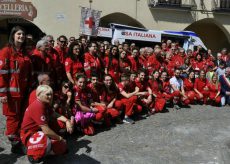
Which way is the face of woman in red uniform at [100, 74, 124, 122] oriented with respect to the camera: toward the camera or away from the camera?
toward the camera

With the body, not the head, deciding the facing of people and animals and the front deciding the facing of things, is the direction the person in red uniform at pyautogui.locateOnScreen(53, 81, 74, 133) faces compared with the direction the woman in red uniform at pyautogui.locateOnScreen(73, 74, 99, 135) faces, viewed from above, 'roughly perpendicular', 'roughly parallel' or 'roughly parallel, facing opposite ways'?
roughly parallel

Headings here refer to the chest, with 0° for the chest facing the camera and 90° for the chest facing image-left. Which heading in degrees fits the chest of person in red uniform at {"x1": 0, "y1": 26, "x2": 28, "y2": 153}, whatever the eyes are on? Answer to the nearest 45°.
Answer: approximately 315°

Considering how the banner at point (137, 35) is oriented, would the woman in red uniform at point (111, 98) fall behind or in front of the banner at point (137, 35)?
in front

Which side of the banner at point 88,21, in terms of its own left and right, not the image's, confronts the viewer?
front

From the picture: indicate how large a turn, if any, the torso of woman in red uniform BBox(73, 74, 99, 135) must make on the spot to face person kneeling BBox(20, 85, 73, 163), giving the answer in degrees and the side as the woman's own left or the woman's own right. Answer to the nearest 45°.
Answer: approximately 45° to the woman's own right

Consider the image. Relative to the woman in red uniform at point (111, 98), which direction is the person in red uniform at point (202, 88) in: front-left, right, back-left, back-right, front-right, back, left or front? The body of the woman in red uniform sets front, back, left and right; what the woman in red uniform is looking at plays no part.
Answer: left

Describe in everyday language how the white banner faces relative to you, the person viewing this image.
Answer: facing the viewer

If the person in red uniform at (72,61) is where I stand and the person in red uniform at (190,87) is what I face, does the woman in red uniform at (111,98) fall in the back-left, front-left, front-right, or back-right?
front-right

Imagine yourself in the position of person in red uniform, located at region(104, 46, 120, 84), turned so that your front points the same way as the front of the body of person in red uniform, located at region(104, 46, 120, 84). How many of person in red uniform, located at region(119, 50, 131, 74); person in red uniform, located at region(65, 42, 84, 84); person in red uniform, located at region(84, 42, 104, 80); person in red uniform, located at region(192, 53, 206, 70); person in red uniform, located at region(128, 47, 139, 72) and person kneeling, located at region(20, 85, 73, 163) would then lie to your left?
3

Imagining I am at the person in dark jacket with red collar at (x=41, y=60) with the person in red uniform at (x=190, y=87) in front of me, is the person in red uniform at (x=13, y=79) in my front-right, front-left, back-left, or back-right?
back-right

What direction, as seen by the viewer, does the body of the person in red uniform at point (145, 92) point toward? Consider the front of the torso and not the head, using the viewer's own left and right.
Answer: facing the viewer and to the right of the viewer

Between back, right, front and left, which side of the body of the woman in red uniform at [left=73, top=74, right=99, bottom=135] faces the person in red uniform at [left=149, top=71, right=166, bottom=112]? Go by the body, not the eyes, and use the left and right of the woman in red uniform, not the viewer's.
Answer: left

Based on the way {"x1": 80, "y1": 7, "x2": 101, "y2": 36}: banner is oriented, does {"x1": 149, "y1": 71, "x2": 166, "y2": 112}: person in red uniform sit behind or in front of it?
in front

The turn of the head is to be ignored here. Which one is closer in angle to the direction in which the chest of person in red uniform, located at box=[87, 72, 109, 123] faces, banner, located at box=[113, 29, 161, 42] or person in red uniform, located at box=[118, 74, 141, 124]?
the person in red uniform

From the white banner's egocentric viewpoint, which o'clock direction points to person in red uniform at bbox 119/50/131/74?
The person in red uniform is roughly at 12 o'clock from the white banner.

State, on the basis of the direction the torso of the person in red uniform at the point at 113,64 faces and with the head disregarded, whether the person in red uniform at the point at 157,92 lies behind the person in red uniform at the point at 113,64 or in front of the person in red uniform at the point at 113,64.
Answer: in front

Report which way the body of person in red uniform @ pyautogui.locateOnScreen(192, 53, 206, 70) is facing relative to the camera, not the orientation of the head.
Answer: toward the camera
